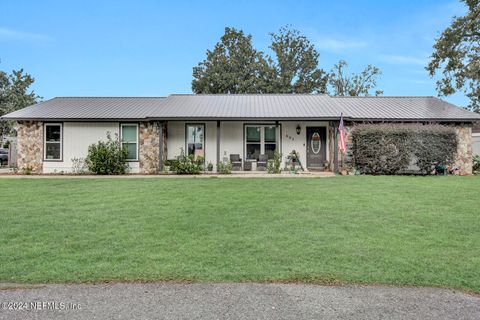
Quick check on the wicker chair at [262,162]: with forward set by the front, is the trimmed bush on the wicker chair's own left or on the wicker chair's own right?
on the wicker chair's own left

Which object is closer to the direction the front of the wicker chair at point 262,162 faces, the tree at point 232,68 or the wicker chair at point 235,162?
the wicker chair

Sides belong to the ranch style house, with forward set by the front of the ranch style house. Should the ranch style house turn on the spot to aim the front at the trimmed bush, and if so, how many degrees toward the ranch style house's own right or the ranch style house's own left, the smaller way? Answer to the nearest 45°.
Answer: approximately 90° to the ranch style house's own left

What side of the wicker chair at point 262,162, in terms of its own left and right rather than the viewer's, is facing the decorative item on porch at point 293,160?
left

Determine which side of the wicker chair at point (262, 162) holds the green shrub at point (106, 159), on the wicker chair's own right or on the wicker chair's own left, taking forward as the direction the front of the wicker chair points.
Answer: on the wicker chair's own right

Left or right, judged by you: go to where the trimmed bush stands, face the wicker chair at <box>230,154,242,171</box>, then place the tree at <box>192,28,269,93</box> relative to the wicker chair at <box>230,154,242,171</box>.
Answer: right

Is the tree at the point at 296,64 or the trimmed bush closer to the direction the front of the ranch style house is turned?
the trimmed bush

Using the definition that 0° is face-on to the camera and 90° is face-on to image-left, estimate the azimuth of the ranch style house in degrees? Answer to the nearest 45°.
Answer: approximately 0°

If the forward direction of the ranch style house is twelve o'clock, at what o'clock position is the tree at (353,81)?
The tree is roughly at 7 o'clock from the ranch style house.

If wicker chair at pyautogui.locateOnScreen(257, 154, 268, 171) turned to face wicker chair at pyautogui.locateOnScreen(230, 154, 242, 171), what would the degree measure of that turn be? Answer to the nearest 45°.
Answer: approximately 90° to its right
